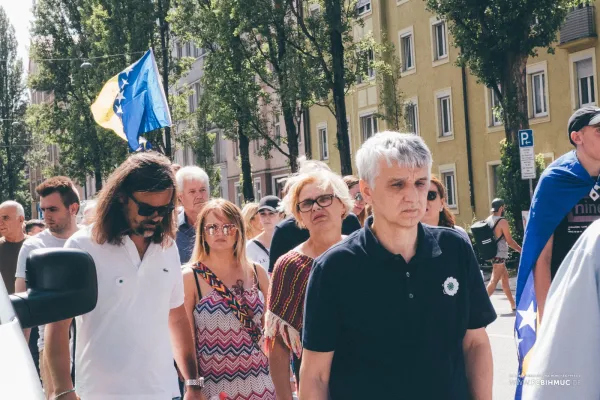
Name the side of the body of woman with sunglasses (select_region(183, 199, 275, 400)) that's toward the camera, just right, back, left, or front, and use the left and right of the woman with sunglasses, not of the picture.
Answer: front

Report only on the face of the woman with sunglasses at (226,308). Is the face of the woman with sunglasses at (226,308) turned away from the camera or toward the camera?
toward the camera

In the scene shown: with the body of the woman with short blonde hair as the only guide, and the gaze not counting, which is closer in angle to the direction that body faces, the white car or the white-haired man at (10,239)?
the white car

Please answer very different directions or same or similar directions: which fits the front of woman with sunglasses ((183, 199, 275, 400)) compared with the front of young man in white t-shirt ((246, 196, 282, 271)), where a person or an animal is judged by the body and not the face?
same or similar directions

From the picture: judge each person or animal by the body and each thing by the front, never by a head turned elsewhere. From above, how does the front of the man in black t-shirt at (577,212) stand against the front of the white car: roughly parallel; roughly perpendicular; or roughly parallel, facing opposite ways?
roughly parallel

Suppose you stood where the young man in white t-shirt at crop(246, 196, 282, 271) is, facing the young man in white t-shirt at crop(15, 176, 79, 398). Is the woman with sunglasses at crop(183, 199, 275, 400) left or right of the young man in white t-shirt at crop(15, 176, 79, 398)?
left

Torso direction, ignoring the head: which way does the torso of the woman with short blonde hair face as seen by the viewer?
toward the camera

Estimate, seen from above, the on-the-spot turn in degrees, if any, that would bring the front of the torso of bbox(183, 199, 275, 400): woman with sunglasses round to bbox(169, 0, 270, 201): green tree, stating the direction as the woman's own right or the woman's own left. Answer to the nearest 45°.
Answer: approximately 180°

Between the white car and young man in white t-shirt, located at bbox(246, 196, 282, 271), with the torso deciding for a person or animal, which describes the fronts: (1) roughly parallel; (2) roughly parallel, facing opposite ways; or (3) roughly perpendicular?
roughly parallel

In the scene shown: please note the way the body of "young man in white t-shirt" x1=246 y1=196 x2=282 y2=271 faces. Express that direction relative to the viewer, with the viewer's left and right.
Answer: facing the viewer

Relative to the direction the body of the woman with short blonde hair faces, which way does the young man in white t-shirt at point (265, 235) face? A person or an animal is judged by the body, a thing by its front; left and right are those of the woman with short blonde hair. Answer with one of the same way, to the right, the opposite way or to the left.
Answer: the same way

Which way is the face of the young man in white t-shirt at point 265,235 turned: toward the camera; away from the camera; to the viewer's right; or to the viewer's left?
toward the camera

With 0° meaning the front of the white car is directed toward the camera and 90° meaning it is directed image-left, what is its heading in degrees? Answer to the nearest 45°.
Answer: approximately 0°

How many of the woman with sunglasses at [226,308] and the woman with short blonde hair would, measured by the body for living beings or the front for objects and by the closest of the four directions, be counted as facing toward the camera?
2

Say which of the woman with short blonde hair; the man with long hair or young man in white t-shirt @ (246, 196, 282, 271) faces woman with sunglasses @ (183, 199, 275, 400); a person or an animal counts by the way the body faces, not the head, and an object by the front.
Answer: the young man in white t-shirt
